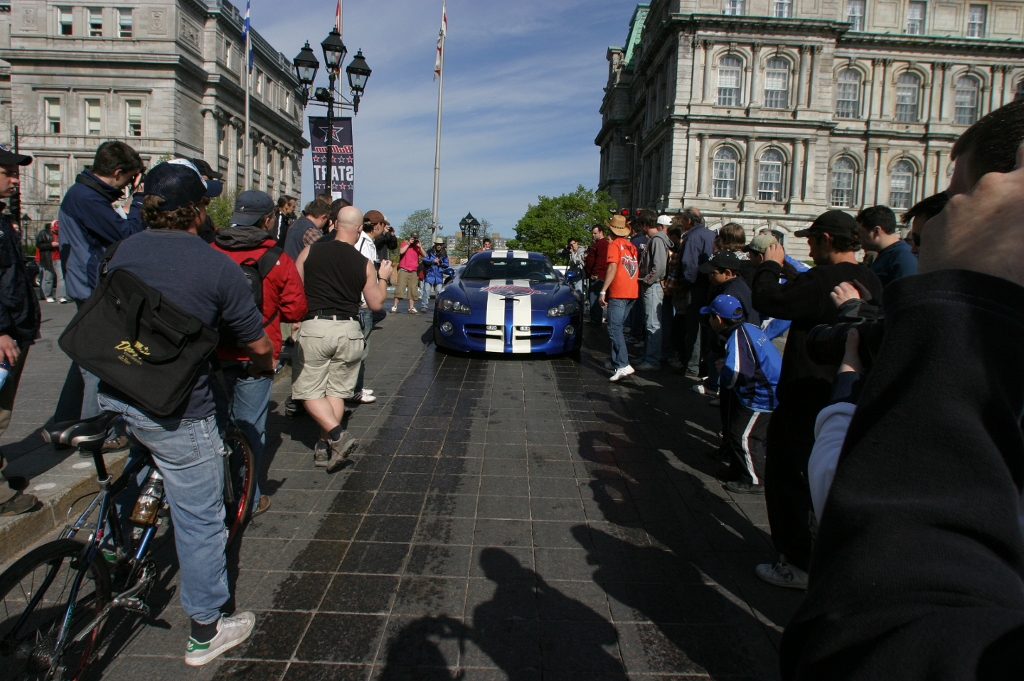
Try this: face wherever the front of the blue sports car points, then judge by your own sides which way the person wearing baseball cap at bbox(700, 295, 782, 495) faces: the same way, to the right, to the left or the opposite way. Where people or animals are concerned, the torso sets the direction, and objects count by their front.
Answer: to the right

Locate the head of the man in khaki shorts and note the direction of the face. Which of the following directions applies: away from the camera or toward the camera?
away from the camera

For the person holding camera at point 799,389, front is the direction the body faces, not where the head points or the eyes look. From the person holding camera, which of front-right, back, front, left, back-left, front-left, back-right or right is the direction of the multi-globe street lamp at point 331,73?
front-right

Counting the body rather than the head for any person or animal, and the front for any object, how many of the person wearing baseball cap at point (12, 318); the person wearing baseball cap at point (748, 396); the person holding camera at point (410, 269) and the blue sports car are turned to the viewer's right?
1

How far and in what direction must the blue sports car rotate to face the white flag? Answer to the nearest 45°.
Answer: approximately 180°

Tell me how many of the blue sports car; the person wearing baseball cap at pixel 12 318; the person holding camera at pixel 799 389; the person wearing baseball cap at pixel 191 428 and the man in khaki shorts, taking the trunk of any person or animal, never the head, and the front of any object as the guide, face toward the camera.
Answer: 1

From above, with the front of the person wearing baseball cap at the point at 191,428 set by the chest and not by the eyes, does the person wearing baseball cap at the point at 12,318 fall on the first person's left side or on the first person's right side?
on the first person's left side

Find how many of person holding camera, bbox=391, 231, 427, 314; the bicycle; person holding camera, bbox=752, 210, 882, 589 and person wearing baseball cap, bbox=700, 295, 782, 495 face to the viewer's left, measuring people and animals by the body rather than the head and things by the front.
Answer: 2

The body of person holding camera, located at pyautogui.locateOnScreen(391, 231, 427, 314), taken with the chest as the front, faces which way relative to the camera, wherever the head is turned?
toward the camera

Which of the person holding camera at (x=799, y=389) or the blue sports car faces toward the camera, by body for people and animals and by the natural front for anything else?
the blue sports car

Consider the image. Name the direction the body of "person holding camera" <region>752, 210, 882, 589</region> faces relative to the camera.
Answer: to the viewer's left

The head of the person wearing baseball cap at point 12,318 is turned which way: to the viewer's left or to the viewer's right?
to the viewer's right

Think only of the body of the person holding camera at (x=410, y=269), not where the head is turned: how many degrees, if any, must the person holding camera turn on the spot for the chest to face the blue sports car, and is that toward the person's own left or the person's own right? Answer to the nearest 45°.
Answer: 0° — they already face it

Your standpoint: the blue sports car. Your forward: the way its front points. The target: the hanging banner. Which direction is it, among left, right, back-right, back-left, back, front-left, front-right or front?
back-right
